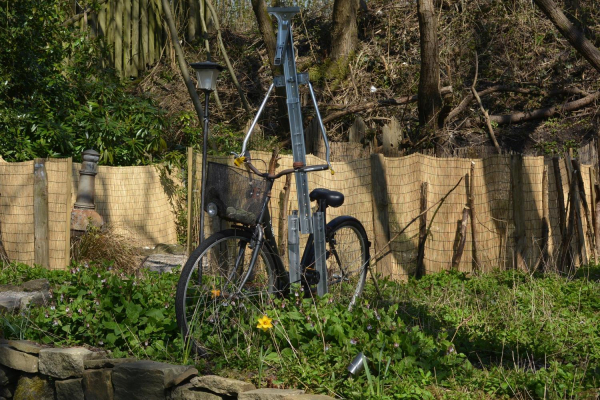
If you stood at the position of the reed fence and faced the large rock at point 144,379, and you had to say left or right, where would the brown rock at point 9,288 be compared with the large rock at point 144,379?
right

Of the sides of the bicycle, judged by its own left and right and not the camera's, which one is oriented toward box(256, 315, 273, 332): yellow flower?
left

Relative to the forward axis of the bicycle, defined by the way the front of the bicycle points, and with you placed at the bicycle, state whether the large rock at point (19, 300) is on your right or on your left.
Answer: on your right

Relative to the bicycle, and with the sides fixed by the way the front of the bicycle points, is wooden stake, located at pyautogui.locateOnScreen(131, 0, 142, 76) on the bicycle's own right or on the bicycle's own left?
on the bicycle's own right

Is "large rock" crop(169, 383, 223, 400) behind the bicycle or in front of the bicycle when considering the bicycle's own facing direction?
in front

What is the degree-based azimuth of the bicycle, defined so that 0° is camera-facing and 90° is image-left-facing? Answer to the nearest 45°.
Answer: approximately 45°

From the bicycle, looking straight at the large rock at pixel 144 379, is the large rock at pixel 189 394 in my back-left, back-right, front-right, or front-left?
front-left

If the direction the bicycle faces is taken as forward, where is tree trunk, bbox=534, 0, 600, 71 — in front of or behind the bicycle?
behind

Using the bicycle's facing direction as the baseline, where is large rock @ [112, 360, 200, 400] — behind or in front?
in front

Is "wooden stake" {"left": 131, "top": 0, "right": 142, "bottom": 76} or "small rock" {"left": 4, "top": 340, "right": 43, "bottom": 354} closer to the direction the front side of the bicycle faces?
the small rock
